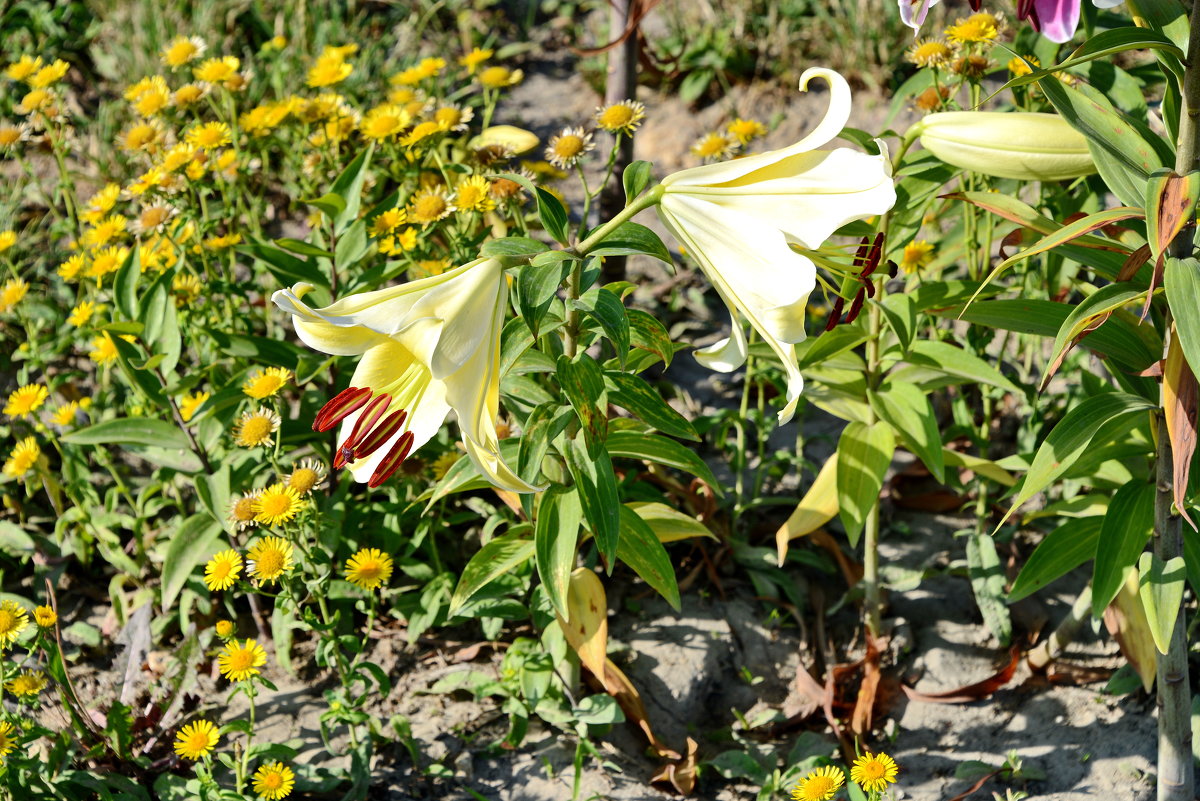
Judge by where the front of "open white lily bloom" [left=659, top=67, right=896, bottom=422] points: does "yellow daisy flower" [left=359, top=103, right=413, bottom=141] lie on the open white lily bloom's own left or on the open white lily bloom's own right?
on the open white lily bloom's own left

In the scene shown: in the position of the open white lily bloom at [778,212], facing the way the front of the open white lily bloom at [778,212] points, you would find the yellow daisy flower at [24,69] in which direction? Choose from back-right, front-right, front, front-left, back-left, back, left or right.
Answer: back-left

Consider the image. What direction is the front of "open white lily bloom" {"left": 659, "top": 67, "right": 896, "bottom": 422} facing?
to the viewer's right

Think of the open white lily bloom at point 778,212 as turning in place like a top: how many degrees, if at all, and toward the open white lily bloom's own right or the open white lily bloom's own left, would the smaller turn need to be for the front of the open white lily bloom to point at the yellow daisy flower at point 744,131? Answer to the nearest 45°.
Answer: approximately 90° to the open white lily bloom's own left

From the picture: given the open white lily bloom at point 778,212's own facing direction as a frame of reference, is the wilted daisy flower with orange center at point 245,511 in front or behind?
behind
